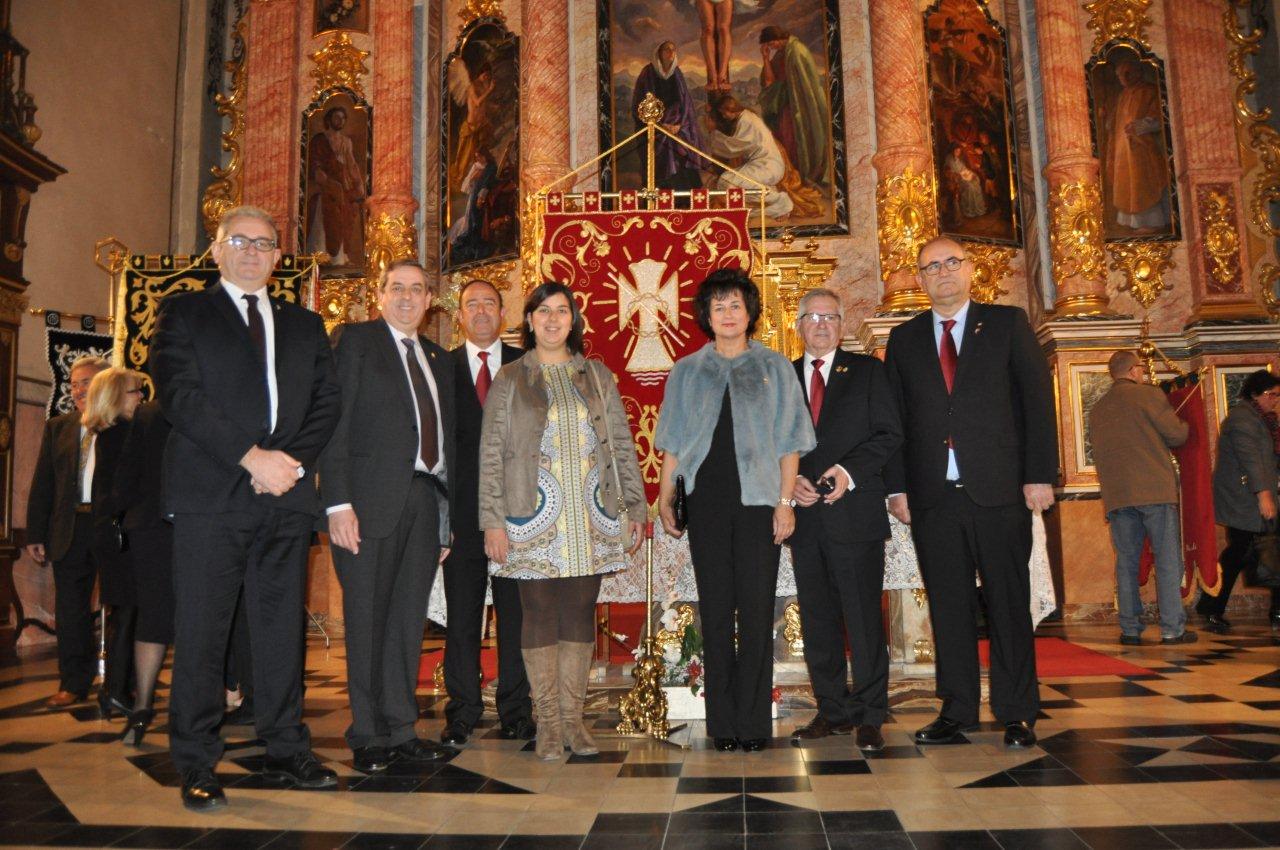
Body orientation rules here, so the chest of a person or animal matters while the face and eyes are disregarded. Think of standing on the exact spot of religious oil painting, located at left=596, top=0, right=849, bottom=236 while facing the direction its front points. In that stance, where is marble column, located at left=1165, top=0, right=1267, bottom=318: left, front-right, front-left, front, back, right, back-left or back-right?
left

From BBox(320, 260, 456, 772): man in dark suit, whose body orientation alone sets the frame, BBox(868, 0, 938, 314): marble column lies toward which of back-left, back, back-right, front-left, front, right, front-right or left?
left

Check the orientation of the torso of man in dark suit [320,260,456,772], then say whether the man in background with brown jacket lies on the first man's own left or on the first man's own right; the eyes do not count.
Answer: on the first man's own left

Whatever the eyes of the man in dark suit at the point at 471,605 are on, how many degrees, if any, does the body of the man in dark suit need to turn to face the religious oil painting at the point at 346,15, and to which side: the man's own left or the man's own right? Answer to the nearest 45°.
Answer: approximately 180°

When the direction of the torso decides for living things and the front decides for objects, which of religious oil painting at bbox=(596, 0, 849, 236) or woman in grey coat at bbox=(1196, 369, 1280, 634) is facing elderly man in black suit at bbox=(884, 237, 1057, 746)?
the religious oil painting

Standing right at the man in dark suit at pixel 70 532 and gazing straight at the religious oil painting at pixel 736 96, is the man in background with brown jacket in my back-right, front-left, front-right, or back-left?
front-right

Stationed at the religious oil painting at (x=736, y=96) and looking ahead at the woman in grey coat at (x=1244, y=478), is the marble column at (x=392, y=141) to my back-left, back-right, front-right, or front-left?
back-right

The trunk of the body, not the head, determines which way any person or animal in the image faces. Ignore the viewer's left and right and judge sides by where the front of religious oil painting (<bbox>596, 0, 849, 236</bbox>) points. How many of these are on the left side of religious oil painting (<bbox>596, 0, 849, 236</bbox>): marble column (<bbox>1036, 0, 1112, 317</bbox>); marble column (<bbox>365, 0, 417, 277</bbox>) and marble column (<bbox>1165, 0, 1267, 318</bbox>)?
2

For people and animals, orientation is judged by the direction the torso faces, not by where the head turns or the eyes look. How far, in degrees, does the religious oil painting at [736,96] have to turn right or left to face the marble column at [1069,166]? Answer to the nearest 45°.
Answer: approximately 90° to its left

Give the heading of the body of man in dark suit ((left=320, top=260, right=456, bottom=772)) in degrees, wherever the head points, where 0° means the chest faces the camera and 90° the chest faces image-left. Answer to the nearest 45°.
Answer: approximately 315°

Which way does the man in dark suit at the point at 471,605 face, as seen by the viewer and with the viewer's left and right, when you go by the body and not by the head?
facing the viewer

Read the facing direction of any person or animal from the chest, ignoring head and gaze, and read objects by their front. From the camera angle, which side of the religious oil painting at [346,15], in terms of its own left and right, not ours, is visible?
front
